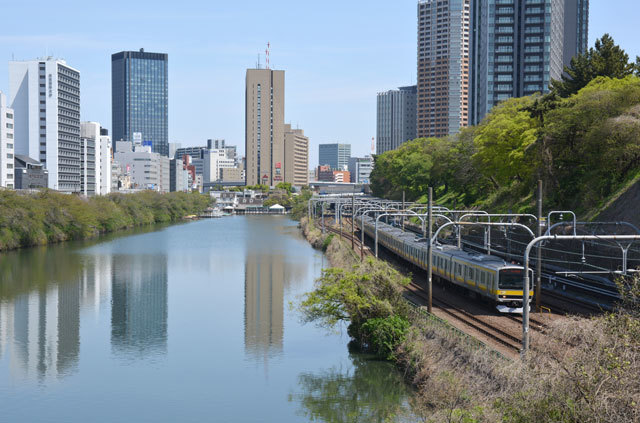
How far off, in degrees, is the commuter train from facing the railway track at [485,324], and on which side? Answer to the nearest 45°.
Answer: approximately 45° to its right

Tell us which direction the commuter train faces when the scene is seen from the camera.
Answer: facing the viewer and to the right of the viewer

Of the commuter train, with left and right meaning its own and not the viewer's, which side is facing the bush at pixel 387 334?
right
